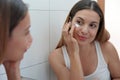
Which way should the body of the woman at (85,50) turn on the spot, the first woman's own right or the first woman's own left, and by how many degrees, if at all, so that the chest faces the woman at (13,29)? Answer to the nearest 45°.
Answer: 0° — they already face them

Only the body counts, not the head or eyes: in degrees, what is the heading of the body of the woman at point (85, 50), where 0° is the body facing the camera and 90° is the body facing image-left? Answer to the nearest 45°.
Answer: approximately 0°
